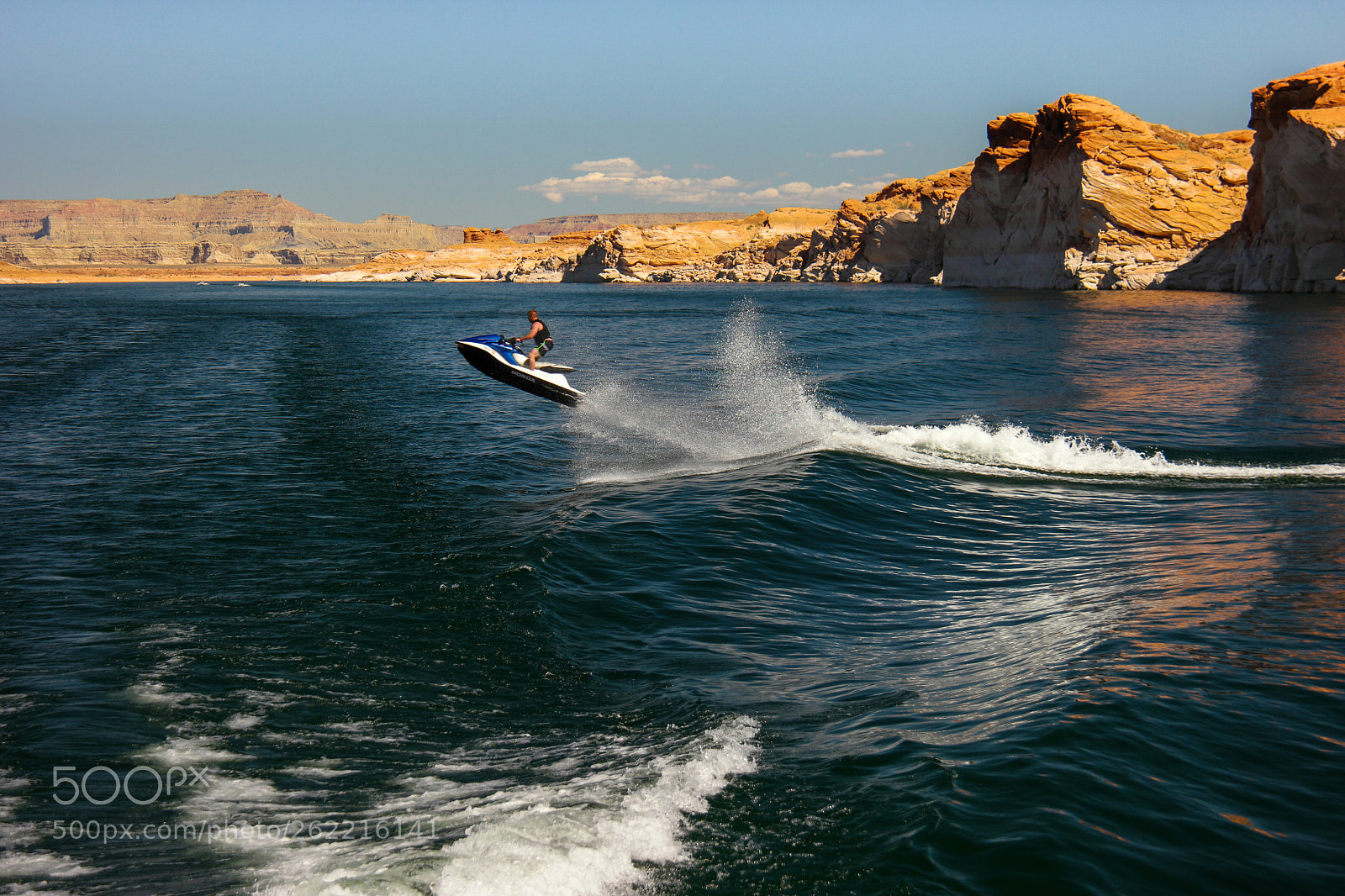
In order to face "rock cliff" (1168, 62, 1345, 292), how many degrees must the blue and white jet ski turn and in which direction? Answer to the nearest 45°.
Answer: approximately 135° to its right

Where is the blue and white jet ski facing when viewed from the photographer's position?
facing to the left of the viewer
